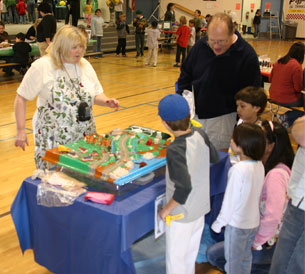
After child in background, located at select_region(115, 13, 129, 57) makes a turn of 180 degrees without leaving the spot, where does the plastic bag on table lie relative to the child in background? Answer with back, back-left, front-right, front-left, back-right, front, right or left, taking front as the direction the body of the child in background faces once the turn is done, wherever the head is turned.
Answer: back

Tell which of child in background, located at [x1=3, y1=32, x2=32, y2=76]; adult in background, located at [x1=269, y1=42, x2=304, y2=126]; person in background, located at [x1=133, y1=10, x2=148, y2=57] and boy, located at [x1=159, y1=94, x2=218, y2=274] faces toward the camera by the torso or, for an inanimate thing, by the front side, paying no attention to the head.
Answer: the person in background

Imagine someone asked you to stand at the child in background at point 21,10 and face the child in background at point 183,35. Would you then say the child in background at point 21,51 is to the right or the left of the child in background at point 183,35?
right

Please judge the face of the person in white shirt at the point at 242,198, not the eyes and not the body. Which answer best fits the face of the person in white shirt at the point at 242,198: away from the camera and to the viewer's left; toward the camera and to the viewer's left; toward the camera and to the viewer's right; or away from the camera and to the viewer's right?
away from the camera and to the viewer's left

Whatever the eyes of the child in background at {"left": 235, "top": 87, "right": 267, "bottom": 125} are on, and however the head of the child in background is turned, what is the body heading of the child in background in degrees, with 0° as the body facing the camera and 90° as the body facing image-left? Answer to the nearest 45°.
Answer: approximately 45°

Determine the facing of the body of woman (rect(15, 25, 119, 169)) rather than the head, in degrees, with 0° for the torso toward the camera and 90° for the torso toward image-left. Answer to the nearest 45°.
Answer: approximately 315°

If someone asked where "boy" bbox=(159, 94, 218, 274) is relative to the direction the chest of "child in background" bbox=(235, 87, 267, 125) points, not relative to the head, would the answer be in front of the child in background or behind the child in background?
in front

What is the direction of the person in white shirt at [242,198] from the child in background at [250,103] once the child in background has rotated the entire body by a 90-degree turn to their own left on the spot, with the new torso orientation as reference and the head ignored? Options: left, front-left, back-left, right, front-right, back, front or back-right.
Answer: front-right

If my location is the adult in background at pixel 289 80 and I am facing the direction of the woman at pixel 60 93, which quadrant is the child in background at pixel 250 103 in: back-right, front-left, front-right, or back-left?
front-left

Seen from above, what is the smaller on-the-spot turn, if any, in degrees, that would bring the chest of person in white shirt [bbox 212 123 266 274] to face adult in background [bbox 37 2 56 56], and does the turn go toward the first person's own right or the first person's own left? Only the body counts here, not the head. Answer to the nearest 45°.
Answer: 0° — they already face them

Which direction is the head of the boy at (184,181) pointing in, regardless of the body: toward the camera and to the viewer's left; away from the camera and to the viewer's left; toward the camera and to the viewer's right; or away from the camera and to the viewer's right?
away from the camera and to the viewer's left

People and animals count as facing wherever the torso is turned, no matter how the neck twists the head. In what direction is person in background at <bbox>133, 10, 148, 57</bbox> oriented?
toward the camera

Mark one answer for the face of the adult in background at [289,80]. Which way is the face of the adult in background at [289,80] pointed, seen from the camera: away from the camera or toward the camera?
away from the camera

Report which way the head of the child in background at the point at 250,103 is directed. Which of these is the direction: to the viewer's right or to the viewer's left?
to the viewer's left
